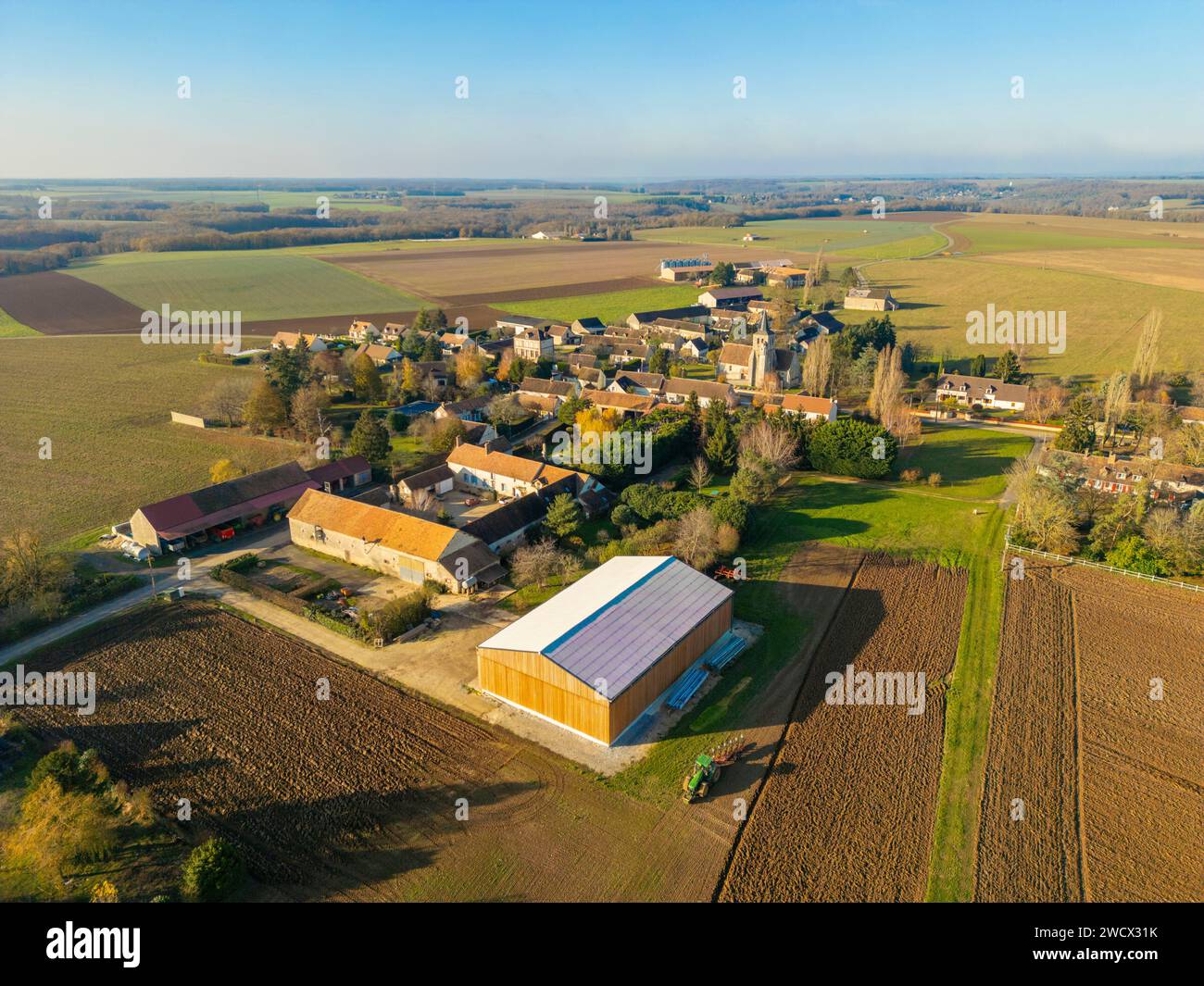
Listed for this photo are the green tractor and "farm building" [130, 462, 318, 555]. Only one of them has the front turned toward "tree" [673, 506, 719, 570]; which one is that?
the farm building

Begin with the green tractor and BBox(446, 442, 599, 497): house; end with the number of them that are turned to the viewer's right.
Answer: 0

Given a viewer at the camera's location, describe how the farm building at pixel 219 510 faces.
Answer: facing the viewer and to the right of the viewer

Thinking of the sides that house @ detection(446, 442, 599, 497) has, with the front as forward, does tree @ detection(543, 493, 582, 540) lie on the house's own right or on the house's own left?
on the house's own left

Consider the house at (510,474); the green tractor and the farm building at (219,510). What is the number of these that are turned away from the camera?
0

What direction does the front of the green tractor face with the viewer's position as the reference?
facing the viewer and to the left of the viewer

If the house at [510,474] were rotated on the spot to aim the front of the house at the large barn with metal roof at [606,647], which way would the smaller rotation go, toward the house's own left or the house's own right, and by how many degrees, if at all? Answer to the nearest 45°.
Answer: approximately 45° to the house's own left

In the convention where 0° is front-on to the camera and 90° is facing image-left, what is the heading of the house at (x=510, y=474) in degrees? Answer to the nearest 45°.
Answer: approximately 45°
